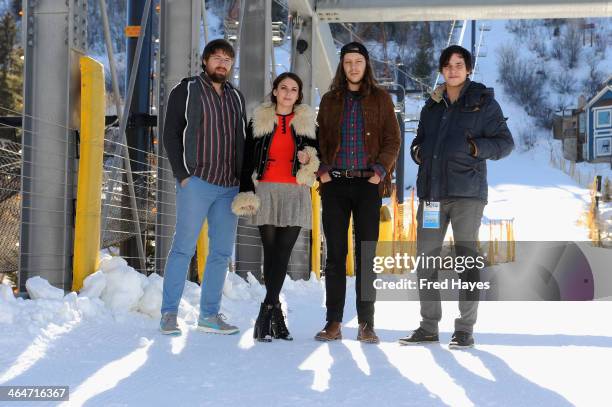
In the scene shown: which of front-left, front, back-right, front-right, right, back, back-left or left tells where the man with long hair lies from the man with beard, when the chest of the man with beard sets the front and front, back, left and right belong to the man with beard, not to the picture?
front-left

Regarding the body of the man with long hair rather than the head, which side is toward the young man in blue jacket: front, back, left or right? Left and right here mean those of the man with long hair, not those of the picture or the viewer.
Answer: left

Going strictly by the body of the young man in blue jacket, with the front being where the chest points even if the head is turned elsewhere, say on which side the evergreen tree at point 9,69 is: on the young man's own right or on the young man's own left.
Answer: on the young man's own right

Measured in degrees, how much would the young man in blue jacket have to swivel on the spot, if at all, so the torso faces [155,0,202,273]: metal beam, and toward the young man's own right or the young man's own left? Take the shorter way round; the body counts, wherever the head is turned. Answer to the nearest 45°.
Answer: approximately 90° to the young man's own right

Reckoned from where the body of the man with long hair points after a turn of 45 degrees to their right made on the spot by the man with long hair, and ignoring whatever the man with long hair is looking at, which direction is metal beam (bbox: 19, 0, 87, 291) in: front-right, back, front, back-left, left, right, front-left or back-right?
front-right

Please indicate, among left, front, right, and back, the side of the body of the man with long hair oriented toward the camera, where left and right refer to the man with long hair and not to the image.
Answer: front

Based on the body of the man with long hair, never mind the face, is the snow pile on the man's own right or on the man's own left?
on the man's own right

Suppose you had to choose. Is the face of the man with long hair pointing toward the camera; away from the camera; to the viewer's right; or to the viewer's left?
toward the camera

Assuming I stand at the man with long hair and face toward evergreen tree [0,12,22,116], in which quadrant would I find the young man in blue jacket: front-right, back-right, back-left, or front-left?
back-right

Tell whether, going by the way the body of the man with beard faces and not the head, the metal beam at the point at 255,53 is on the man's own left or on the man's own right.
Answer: on the man's own left

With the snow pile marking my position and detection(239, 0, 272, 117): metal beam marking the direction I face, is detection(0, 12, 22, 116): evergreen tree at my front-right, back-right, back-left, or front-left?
front-left

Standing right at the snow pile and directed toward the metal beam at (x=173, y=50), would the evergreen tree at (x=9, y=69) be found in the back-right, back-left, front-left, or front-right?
front-left

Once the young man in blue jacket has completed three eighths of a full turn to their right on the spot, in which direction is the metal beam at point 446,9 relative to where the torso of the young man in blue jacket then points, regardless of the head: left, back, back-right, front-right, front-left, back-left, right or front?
front

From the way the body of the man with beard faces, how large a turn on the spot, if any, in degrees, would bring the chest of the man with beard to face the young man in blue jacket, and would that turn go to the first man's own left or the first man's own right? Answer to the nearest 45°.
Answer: approximately 45° to the first man's own left

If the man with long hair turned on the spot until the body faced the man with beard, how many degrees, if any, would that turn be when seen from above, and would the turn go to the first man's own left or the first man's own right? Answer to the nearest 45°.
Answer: approximately 90° to the first man's own right

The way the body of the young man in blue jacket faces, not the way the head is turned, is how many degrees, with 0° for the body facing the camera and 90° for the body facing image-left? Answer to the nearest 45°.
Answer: approximately 45°

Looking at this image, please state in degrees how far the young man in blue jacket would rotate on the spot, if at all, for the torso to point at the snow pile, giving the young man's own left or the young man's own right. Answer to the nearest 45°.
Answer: approximately 45° to the young man's own right
